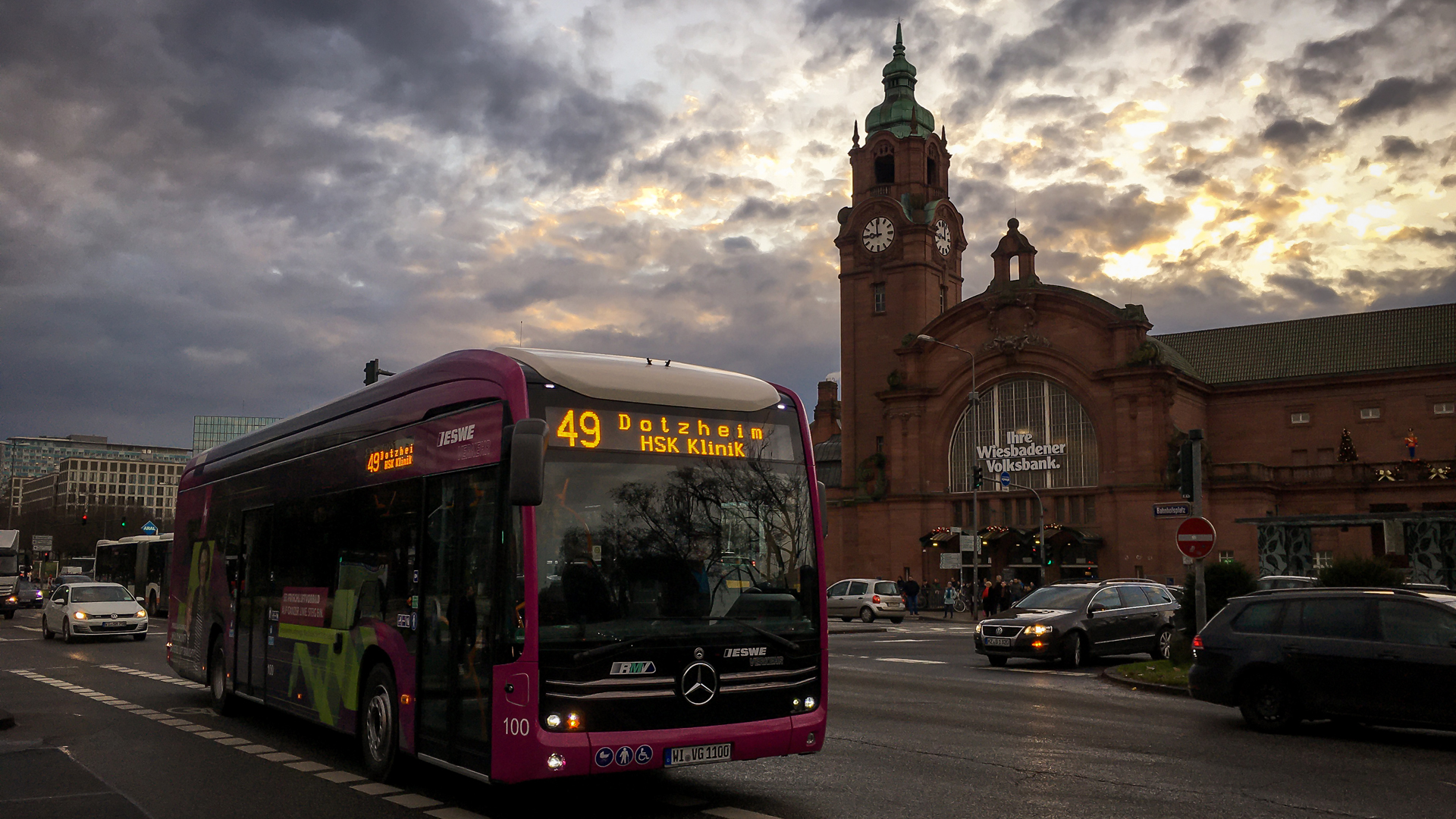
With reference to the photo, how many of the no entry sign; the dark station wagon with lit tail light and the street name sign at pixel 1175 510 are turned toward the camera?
2

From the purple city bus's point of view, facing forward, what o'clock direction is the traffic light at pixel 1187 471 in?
The traffic light is roughly at 9 o'clock from the purple city bus.

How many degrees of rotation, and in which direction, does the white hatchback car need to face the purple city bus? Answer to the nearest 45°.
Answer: approximately 45° to its right

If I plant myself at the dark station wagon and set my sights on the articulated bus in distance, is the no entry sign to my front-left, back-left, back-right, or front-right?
back-left

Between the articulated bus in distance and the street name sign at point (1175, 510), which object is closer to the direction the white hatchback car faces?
the street name sign

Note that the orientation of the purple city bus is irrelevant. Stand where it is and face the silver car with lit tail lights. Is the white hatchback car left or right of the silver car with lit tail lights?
left

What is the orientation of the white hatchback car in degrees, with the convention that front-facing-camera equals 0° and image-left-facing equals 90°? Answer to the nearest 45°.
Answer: approximately 315°
